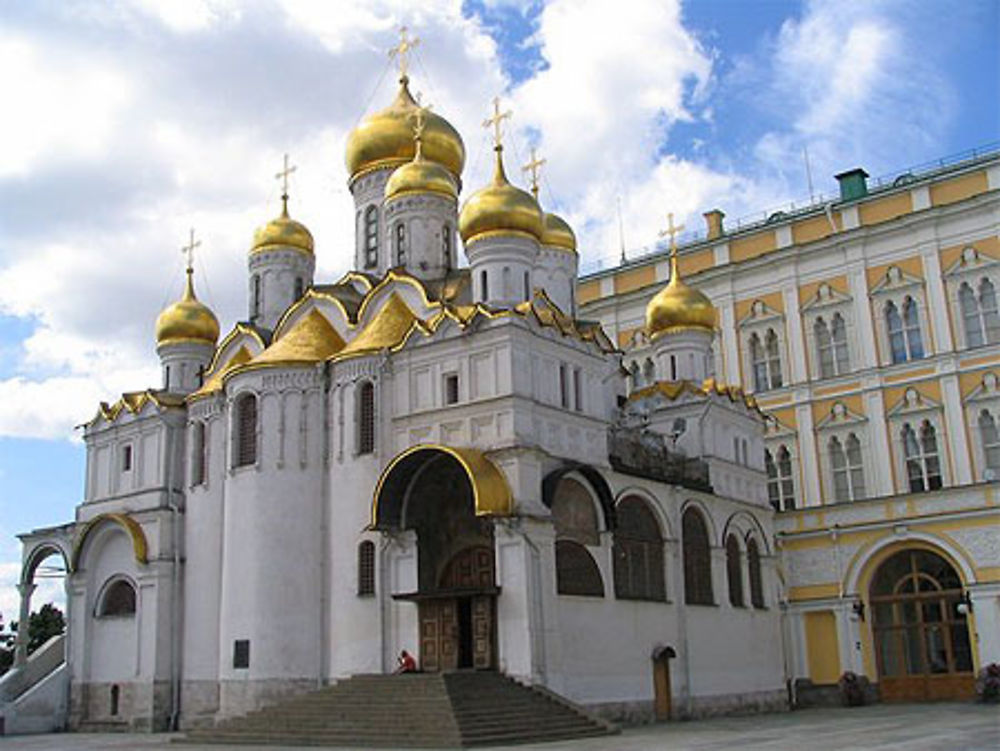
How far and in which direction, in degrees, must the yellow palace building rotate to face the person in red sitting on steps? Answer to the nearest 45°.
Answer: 0° — it already faces them

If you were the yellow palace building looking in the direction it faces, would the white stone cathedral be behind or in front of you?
in front

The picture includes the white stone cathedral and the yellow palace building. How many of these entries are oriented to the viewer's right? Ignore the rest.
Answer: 0

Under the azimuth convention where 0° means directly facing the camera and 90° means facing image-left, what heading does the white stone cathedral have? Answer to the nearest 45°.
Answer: approximately 45°
